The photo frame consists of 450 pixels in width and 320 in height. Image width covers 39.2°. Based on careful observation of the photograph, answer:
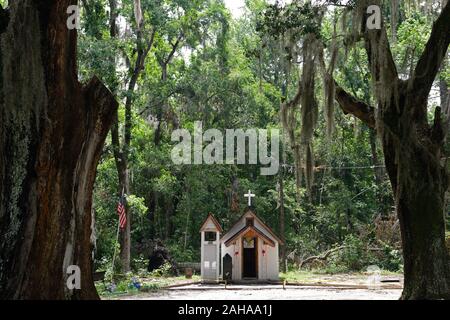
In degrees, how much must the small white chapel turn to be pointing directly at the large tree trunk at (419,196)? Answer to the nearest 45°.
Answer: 0° — it already faces it

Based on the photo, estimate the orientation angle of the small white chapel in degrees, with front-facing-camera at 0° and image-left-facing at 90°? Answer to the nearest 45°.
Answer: approximately 0°

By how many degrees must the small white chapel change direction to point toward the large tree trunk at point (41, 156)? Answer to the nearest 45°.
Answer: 0° — it already faces it
